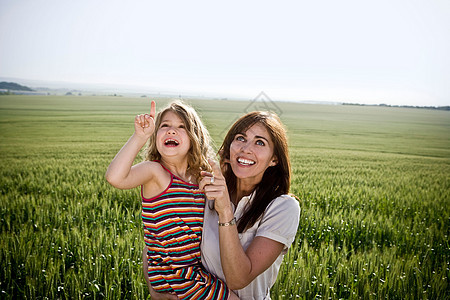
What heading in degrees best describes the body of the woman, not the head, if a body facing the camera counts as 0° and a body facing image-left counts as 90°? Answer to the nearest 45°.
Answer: approximately 45°
